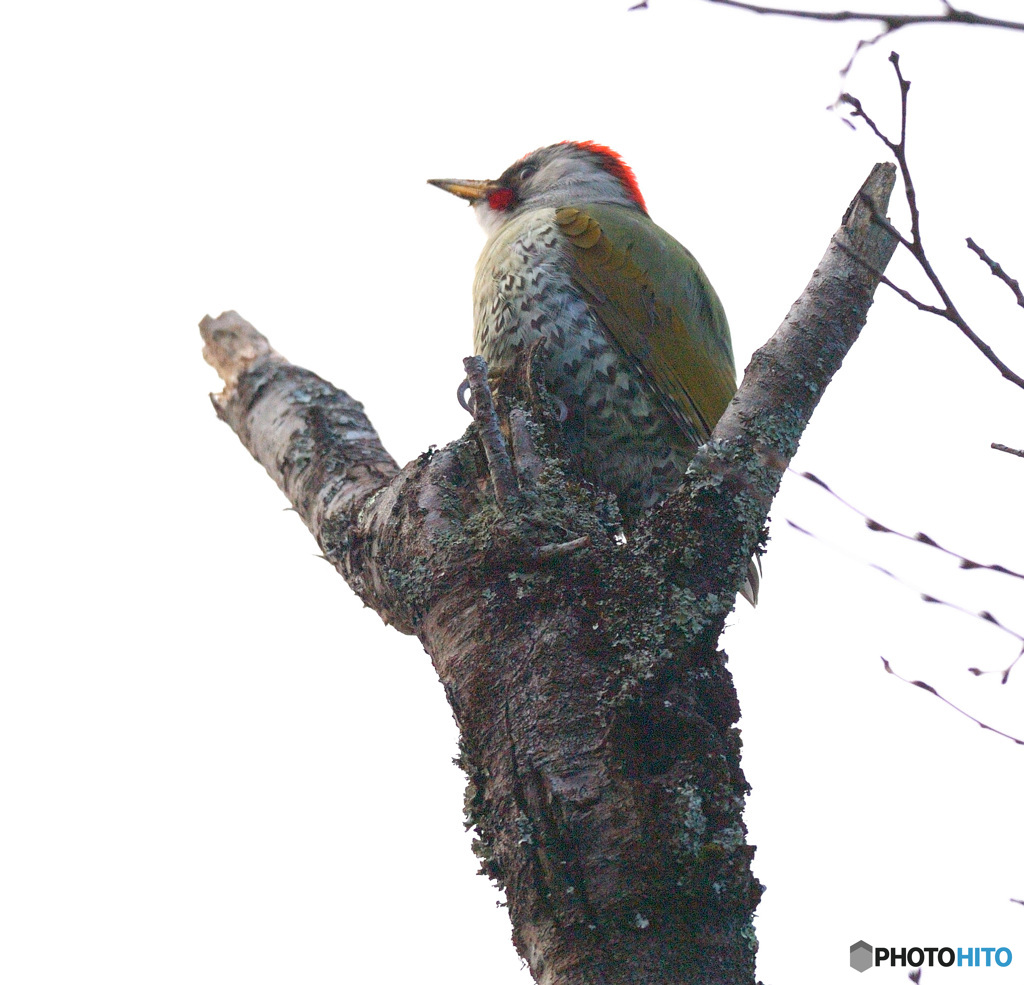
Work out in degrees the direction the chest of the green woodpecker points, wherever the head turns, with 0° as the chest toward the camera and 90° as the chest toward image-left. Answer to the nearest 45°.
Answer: approximately 90°

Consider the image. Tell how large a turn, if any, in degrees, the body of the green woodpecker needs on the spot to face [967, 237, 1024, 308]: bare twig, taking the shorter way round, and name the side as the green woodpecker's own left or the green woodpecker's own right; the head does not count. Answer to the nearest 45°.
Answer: approximately 90° to the green woodpecker's own left

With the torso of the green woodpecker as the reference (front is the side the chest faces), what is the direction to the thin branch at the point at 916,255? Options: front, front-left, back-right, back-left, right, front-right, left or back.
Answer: left
